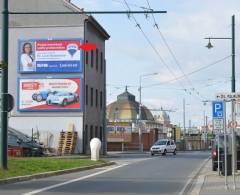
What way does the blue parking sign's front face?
toward the camera

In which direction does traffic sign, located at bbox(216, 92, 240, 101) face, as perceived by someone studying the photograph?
facing the viewer

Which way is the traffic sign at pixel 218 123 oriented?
toward the camera

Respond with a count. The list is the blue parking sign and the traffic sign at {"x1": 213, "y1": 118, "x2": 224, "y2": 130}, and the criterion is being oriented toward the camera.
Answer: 2

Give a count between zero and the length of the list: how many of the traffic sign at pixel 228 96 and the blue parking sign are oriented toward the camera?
2

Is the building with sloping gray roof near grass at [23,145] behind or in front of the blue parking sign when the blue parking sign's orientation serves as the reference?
behind
